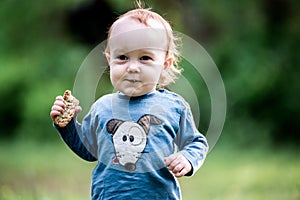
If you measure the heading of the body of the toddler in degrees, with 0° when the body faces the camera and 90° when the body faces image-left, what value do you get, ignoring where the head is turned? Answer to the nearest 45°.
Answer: approximately 0°
